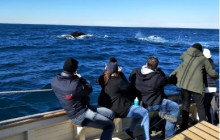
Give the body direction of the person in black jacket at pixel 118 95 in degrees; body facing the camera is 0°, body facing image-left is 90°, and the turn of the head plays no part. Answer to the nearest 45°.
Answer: approximately 225°

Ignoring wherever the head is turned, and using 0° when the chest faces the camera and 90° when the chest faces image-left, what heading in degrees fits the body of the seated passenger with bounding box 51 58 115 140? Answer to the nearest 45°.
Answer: approximately 225°
